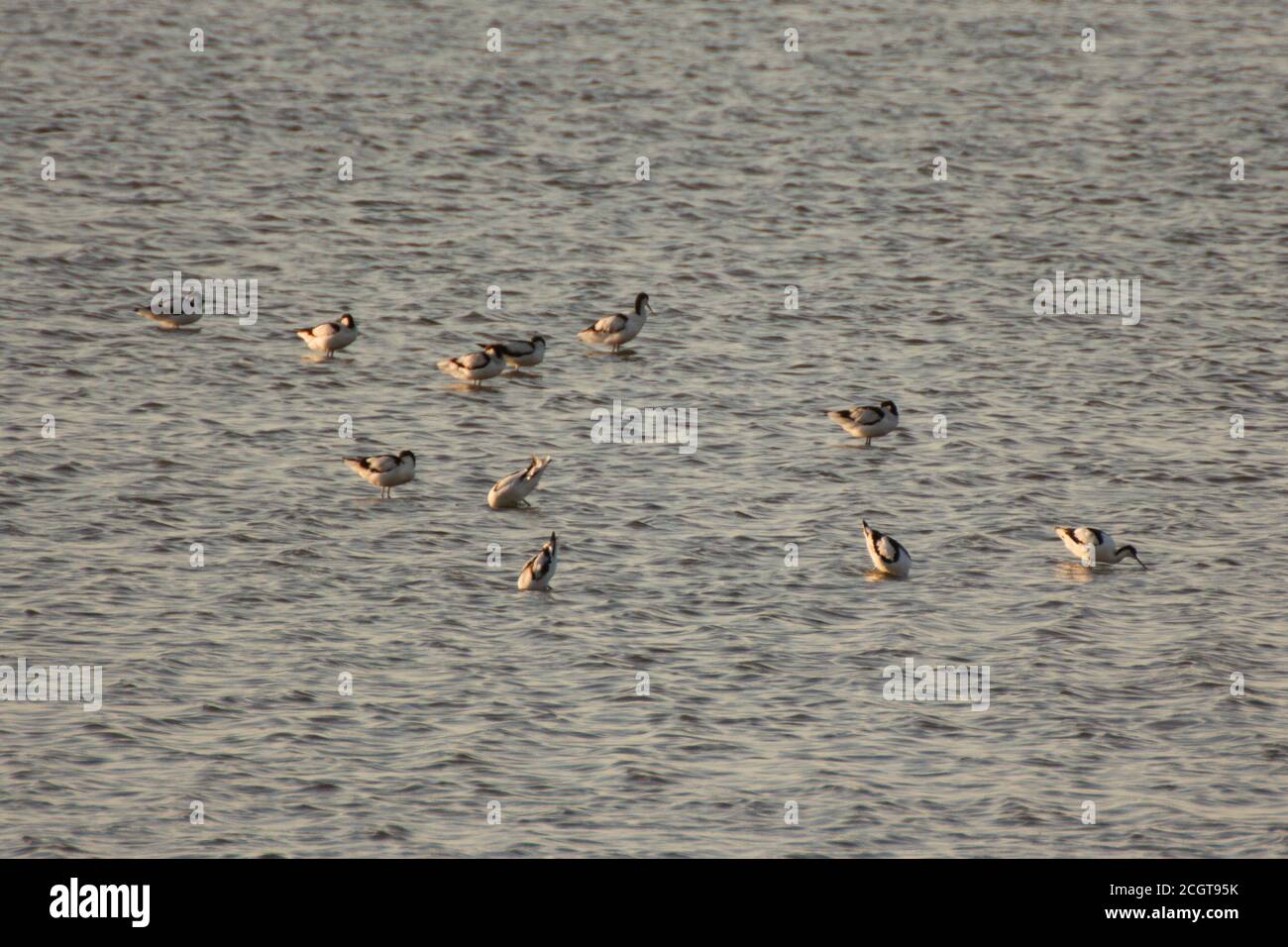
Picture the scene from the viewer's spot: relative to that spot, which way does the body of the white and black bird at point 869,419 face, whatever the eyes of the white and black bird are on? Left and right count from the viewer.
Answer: facing to the right of the viewer

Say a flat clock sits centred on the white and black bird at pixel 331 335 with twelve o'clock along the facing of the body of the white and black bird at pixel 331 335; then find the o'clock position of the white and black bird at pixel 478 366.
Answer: the white and black bird at pixel 478 366 is roughly at 1 o'clock from the white and black bird at pixel 331 335.

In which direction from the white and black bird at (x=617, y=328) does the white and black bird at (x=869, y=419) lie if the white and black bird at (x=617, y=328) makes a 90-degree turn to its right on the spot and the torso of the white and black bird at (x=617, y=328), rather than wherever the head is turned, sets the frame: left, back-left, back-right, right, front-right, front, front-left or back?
front-left

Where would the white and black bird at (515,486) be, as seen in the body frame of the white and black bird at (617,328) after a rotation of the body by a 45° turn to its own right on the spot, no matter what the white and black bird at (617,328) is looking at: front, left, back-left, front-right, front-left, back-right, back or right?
front-right

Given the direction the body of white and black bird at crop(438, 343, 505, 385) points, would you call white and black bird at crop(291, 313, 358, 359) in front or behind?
behind

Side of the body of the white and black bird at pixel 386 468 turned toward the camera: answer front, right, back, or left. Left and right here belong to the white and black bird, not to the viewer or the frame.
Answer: right

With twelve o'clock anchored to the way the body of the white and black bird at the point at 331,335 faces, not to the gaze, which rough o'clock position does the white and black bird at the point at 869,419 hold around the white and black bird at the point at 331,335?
the white and black bird at the point at 869,419 is roughly at 1 o'clock from the white and black bird at the point at 331,335.

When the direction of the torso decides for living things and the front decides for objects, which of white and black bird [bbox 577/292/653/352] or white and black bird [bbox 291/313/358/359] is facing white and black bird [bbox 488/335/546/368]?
white and black bird [bbox 291/313/358/359]

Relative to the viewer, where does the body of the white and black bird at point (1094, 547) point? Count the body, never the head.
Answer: to the viewer's right

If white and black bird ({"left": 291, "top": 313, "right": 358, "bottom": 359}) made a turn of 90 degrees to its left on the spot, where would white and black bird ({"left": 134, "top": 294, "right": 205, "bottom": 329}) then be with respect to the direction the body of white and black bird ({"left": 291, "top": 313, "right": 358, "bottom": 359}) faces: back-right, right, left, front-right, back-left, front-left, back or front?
front-left

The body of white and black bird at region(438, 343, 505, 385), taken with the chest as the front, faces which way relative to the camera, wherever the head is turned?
to the viewer's right

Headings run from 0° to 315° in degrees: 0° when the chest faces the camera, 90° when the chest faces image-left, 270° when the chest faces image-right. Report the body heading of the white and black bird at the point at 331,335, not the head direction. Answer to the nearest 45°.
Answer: approximately 270°

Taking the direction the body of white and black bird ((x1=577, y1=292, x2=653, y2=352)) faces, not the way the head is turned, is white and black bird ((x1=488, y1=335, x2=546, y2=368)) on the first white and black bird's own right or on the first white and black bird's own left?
on the first white and black bird's own right
